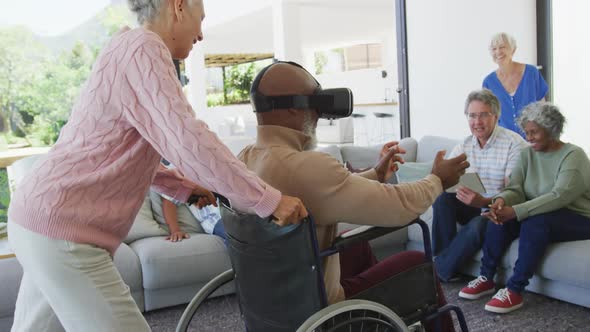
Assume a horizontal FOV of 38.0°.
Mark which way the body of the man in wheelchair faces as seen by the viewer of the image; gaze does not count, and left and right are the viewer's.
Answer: facing away from the viewer and to the right of the viewer

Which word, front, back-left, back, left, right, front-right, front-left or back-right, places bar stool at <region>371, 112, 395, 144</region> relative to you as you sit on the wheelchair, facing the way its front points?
front-left

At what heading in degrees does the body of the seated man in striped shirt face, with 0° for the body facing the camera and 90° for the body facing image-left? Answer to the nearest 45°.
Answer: approximately 45°

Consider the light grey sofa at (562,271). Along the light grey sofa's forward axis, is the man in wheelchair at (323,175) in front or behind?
in front

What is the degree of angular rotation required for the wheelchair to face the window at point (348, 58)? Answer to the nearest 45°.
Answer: approximately 45° to its left

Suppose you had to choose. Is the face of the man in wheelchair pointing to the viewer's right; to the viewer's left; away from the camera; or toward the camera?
to the viewer's right

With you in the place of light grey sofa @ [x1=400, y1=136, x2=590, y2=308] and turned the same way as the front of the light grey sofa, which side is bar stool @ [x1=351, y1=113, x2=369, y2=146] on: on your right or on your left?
on your right

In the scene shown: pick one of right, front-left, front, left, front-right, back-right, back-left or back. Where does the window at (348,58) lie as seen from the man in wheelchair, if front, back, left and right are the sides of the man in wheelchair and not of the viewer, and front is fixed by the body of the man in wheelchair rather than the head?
front-left

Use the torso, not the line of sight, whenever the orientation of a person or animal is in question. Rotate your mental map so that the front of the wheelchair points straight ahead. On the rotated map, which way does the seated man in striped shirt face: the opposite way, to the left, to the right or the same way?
the opposite way

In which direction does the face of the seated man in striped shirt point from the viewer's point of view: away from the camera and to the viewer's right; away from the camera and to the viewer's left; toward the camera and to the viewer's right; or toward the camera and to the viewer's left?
toward the camera and to the viewer's left

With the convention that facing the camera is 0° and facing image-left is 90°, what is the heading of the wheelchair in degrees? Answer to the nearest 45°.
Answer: approximately 225°

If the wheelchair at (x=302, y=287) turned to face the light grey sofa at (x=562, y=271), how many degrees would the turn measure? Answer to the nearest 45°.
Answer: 0° — it already faces it

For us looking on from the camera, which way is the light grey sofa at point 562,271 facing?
facing the viewer and to the left of the viewer

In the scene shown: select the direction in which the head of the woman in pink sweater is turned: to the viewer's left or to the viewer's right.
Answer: to the viewer's right

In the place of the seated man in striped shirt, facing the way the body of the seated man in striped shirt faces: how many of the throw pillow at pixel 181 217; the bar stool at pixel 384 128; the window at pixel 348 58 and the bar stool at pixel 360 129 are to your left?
0

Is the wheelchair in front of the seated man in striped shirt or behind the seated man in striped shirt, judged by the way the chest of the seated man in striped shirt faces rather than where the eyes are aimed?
in front

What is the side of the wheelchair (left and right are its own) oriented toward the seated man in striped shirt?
front
